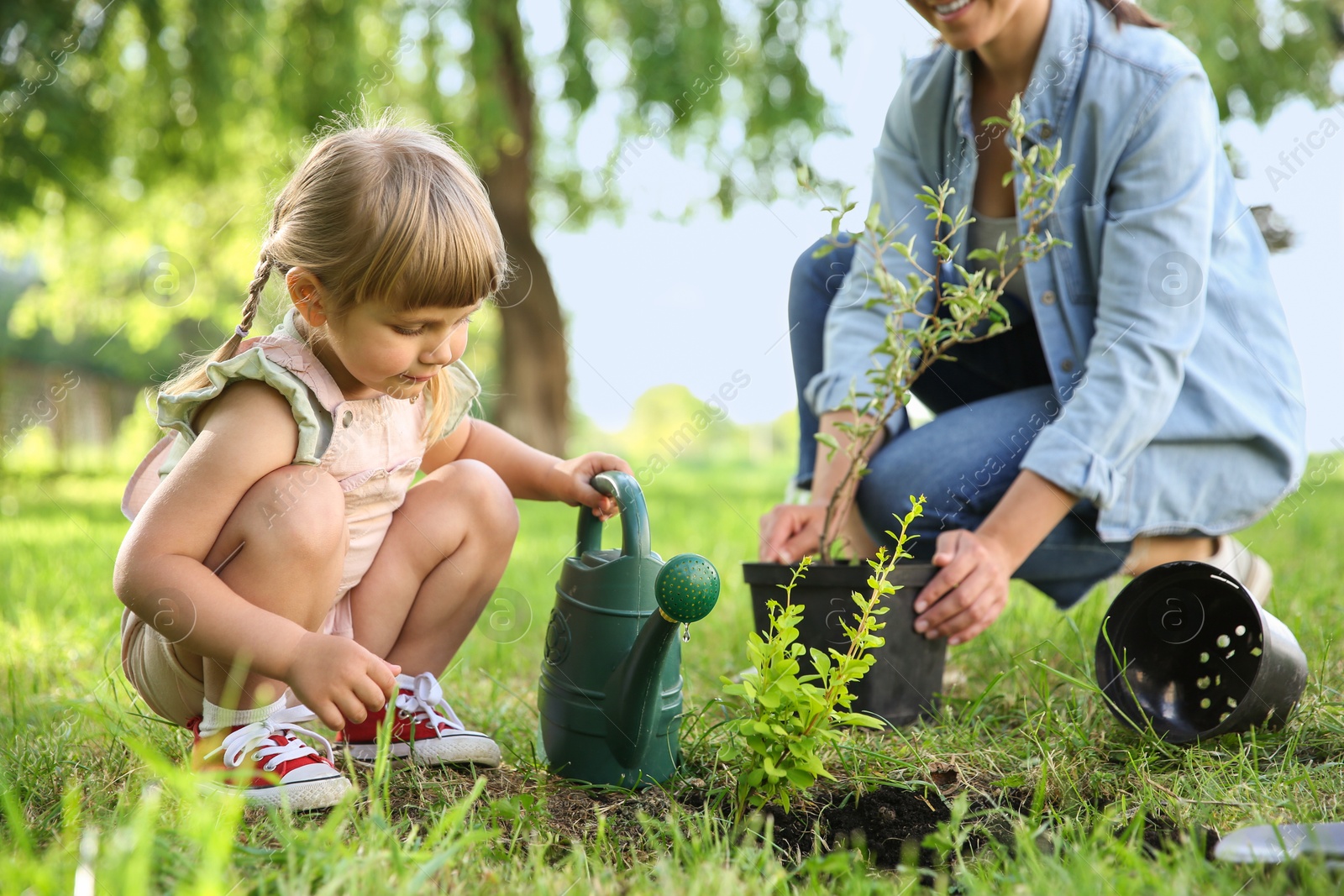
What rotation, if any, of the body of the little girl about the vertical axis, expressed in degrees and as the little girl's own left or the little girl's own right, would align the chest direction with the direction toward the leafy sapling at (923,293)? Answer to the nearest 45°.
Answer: approximately 45° to the little girl's own left

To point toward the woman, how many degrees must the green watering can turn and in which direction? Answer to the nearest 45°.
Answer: approximately 90° to its left

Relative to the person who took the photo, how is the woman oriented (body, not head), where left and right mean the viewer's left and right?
facing the viewer and to the left of the viewer

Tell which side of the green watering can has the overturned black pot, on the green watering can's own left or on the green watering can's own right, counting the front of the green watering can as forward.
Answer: on the green watering can's own left

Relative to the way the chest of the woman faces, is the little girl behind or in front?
in front

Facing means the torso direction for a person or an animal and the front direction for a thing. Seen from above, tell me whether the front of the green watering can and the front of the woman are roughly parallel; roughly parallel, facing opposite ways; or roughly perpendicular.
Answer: roughly perpendicular

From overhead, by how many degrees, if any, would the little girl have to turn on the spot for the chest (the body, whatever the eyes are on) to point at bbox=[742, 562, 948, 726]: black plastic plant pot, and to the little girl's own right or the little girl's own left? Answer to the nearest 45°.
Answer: approximately 45° to the little girl's own left

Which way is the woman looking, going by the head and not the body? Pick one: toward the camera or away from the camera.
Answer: toward the camera

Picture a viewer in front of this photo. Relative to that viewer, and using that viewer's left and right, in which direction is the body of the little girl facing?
facing the viewer and to the right of the viewer
